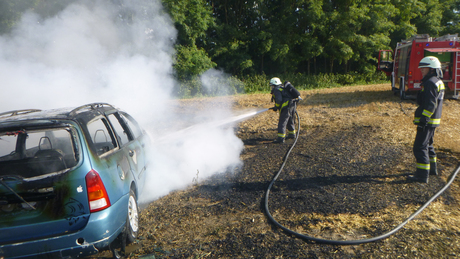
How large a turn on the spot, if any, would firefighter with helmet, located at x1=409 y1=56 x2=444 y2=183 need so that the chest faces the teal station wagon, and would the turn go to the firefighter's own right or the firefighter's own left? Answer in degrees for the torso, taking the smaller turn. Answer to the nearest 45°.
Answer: approximately 45° to the firefighter's own left

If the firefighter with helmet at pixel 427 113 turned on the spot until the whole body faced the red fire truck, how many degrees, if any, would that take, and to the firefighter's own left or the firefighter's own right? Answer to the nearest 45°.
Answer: approximately 90° to the firefighter's own right

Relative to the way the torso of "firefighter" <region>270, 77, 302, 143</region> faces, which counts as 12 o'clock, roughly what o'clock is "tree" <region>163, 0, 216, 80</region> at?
The tree is roughly at 2 o'clock from the firefighter.

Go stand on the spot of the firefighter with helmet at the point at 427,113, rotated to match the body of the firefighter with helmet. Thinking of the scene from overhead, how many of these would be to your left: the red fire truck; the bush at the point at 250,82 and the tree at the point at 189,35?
0

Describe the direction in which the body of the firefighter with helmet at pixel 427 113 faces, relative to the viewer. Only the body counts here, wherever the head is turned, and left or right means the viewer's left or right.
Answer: facing to the left of the viewer

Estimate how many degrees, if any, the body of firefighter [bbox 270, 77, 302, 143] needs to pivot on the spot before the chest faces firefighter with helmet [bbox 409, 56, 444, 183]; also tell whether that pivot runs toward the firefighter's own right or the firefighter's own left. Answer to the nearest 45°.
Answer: approximately 135° to the firefighter's own left

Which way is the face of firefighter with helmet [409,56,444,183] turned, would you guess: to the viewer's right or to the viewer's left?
to the viewer's left

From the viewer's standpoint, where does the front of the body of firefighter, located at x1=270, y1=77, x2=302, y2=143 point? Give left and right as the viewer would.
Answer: facing to the left of the viewer

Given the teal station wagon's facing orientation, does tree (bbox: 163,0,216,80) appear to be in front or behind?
in front

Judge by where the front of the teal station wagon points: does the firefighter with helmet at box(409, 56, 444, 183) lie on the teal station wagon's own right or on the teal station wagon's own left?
on the teal station wagon's own right
